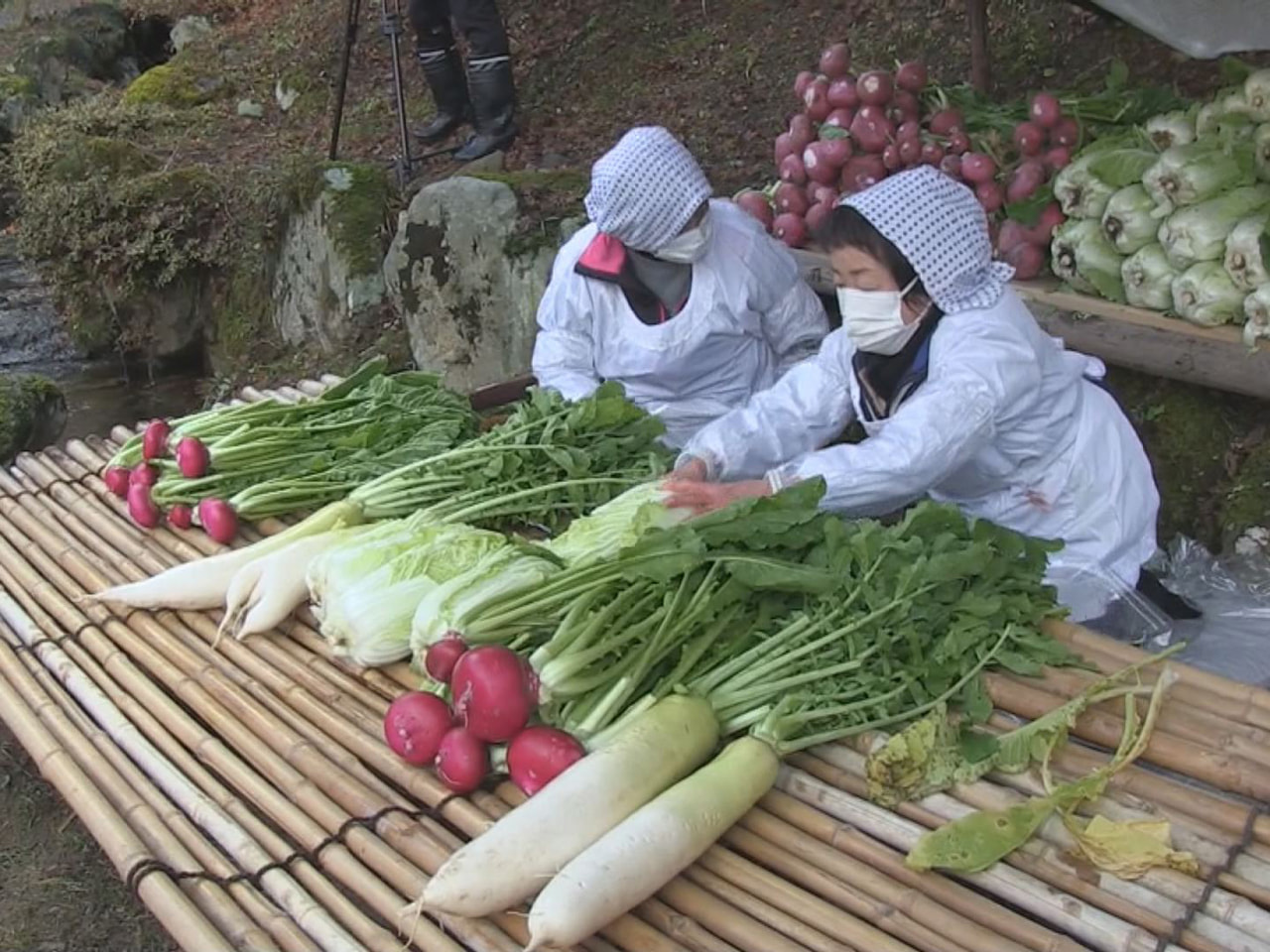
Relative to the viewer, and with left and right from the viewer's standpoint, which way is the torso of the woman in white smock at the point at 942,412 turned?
facing the viewer and to the left of the viewer

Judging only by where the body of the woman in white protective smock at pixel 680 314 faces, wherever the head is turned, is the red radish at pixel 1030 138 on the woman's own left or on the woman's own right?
on the woman's own left

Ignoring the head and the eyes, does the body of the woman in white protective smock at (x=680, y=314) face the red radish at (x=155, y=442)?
no

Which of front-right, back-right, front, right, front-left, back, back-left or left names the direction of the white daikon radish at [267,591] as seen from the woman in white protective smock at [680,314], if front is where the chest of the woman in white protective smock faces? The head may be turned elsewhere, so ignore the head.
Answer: front-right

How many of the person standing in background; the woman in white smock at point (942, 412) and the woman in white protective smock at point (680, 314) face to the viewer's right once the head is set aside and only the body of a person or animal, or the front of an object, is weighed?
0

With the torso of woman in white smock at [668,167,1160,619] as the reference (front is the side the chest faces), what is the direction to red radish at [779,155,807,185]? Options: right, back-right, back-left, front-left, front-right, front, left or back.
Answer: back-right

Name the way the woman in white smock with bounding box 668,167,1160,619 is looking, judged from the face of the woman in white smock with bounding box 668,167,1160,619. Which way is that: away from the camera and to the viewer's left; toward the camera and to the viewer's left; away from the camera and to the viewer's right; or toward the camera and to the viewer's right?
toward the camera and to the viewer's left

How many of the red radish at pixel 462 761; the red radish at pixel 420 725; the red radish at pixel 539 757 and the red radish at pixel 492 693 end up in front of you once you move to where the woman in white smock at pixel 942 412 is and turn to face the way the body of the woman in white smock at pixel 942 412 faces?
4

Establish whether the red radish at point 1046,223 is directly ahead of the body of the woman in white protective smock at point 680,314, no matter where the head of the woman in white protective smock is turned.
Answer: no

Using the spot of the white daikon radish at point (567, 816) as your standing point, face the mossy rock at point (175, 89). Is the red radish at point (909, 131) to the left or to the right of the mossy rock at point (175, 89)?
right

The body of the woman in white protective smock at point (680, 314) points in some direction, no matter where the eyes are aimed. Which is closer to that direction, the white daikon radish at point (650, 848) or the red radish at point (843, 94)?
the white daikon radish

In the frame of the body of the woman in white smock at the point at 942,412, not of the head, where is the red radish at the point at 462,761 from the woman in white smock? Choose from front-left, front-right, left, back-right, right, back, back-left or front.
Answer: front

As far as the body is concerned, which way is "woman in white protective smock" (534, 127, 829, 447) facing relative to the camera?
toward the camera

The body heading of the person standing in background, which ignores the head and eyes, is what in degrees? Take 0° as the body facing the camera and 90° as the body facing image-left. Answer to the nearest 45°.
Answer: approximately 45°

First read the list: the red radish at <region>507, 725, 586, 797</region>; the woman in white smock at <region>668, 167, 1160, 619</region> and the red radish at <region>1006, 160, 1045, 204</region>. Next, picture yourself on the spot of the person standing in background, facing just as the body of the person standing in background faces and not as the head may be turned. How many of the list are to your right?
0

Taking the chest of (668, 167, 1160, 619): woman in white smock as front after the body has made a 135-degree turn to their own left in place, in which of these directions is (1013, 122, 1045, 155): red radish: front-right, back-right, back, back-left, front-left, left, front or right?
left

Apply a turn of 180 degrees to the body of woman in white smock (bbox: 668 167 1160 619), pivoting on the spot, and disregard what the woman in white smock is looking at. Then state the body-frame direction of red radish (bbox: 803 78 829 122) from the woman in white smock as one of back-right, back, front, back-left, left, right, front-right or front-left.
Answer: front-left

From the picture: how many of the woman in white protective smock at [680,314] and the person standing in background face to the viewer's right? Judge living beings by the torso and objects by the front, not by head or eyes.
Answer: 0

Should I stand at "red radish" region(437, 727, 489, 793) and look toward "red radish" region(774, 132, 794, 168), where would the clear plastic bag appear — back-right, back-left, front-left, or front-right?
front-right

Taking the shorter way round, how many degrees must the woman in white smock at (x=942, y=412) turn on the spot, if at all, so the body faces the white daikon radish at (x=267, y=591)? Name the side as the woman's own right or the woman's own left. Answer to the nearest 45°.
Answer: approximately 45° to the woman's own right
